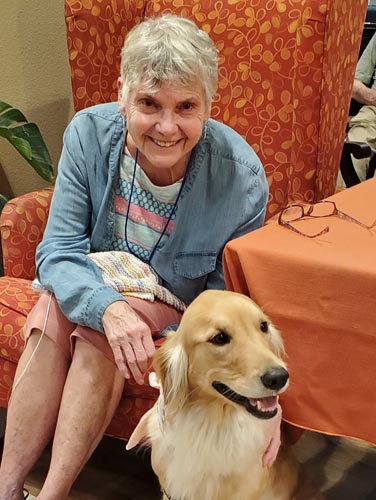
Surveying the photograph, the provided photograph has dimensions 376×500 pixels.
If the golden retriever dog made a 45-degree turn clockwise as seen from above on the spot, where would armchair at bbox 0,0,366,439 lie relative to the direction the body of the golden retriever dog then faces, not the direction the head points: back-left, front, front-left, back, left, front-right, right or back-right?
back

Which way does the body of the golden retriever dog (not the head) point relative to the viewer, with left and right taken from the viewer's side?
facing the viewer and to the right of the viewer

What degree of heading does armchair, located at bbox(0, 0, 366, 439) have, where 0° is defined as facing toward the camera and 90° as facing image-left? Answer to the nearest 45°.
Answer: approximately 45°

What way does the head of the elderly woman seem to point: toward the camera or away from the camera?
toward the camera
